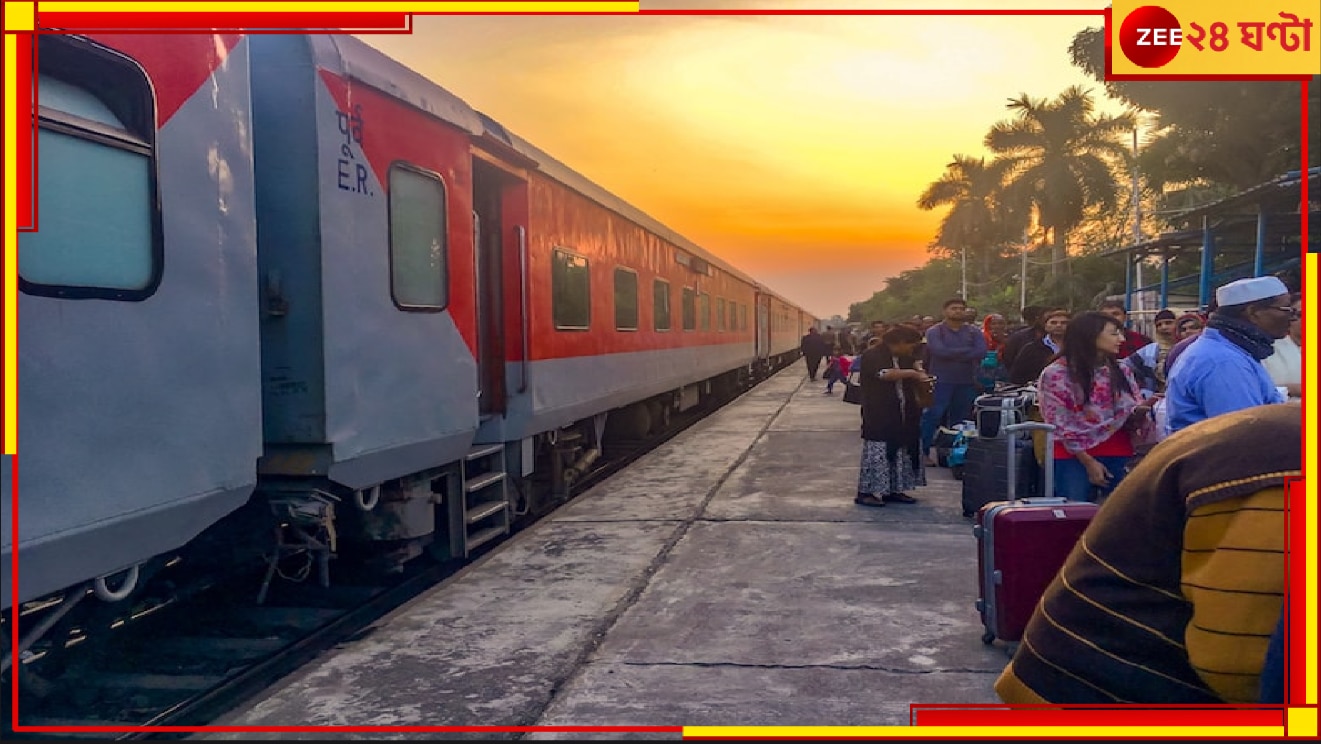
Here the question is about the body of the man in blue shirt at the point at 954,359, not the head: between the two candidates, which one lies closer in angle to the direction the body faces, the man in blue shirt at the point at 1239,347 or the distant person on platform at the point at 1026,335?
the man in blue shirt

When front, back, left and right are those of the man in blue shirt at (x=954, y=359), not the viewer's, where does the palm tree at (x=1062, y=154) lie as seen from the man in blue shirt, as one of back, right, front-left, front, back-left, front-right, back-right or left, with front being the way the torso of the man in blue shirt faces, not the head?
back

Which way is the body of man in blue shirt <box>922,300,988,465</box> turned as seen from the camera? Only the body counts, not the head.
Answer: toward the camera

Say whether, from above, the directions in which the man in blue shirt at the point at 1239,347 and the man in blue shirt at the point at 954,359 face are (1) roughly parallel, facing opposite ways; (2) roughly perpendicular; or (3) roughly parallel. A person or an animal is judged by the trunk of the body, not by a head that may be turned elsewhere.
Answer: roughly perpendicular

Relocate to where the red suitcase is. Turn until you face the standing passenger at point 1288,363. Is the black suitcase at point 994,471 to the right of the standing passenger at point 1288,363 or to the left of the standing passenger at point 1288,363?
left

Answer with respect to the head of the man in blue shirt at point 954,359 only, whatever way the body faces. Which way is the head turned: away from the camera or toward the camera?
toward the camera

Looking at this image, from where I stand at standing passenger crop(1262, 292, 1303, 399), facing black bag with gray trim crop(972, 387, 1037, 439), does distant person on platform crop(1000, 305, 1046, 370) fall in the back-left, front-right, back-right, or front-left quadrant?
front-right

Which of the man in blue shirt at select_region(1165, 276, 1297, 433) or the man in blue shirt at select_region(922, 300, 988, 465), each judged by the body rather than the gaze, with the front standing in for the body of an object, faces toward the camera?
the man in blue shirt at select_region(922, 300, 988, 465)

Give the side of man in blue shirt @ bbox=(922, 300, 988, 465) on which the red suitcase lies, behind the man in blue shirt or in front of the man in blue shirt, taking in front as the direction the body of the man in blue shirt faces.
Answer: in front

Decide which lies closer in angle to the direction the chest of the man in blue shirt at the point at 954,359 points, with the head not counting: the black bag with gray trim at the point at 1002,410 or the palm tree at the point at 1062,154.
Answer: the black bag with gray trim
